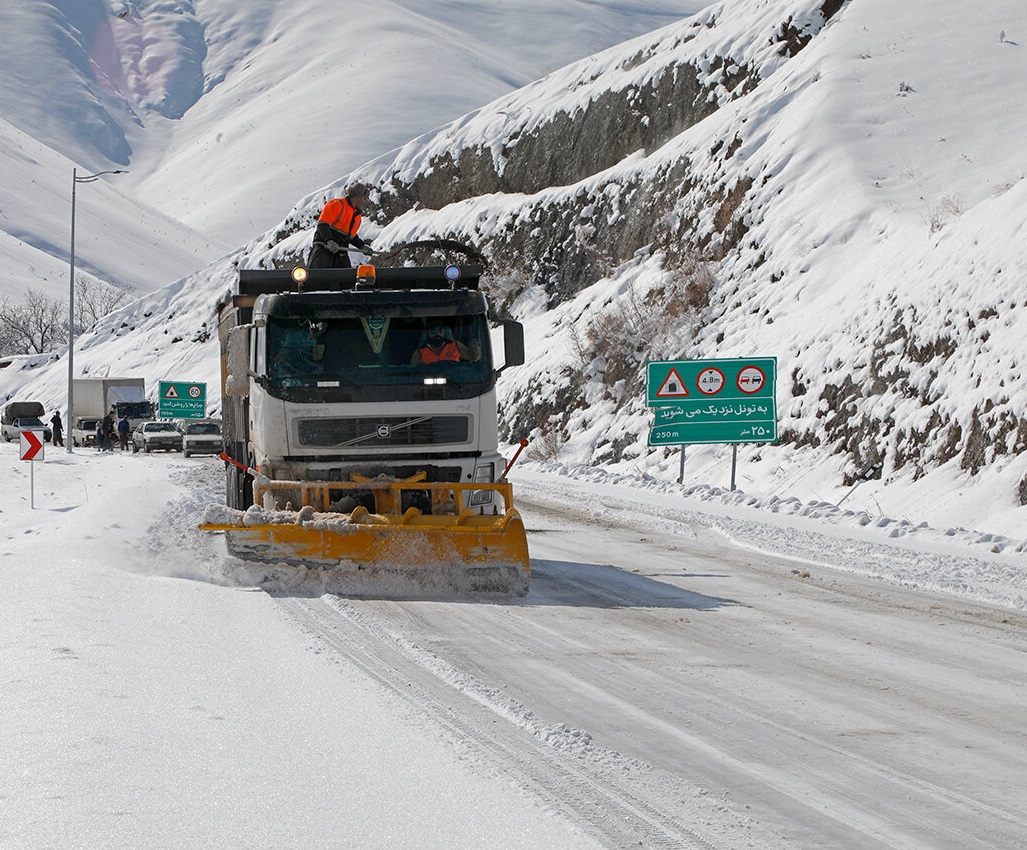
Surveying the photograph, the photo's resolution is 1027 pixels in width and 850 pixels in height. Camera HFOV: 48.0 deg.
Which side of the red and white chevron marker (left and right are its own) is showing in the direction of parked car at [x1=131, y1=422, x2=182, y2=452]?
back

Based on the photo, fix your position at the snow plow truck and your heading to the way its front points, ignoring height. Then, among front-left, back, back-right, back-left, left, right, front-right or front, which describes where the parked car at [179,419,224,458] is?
back

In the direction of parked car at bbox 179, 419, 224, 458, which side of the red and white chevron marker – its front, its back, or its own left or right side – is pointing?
back

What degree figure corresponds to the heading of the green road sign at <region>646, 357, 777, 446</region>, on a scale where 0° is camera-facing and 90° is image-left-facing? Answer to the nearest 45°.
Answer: approximately 0°

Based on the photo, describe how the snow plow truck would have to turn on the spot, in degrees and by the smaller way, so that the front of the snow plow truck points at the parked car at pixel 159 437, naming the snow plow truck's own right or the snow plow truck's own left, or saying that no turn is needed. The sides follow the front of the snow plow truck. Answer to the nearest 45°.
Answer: approximately 180°

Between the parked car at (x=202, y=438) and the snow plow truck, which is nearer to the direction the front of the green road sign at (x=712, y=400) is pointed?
the snow plow truck

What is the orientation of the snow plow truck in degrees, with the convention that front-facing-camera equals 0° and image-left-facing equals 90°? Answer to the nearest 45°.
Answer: approximately 0°
